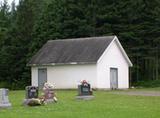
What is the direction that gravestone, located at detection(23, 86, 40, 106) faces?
toward the camera

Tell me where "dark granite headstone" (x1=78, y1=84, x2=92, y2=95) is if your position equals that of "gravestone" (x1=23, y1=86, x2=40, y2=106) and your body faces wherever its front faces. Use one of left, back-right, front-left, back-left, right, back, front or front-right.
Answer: back-left

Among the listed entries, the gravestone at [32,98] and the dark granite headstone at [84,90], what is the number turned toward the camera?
2

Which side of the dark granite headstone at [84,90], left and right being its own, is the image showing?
front

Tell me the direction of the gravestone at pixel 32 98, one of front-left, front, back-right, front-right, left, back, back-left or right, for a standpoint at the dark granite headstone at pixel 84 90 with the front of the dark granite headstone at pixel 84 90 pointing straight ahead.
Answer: front-right
